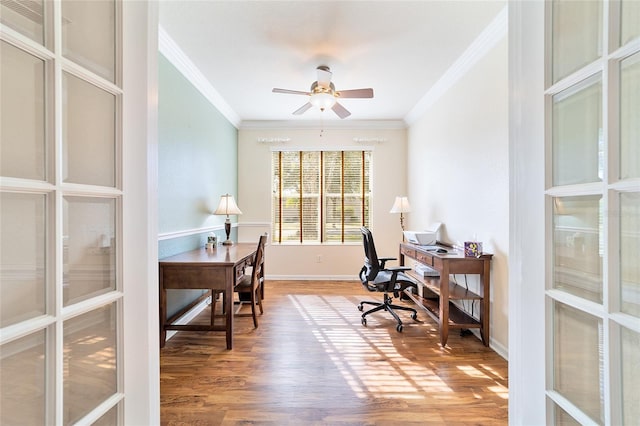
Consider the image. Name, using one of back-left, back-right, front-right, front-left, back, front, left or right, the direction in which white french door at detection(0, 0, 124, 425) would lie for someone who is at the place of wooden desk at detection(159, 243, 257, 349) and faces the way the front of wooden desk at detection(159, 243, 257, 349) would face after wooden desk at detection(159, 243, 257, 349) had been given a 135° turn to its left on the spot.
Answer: back-left

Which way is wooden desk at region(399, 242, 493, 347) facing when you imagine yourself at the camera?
facing to the left of the viewer

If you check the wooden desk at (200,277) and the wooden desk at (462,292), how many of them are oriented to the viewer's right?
1

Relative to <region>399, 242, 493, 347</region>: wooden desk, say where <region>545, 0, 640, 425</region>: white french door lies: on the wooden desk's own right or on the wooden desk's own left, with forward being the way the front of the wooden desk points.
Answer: on the wooden desk's own left

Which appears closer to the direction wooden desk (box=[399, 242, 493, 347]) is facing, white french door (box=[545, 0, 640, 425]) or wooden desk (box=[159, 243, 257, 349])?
the wooden desk

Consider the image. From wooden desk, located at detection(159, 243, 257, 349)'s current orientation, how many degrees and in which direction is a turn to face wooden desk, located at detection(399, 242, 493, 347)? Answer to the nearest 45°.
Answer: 0° — it already faces it

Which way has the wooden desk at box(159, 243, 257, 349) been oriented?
to the viewer's right

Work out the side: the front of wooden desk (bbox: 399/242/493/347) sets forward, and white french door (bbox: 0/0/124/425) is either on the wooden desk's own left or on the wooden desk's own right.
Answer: on the wooden desk's own left
